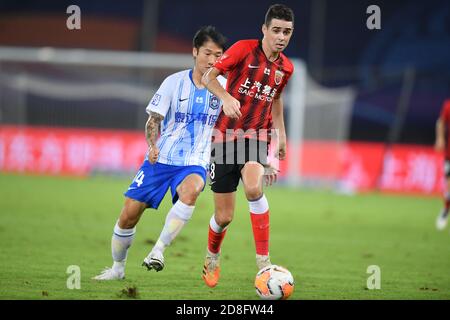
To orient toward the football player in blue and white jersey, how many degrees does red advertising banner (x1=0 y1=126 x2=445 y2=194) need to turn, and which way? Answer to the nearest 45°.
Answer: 0° — it already faces them

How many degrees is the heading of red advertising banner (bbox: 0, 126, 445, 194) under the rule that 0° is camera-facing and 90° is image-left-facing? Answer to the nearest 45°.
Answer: approximately 0°

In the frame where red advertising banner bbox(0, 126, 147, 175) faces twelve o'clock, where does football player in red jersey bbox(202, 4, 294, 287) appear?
The football player in red jersey is roughly at 12 o'clock from the red advertising banner.

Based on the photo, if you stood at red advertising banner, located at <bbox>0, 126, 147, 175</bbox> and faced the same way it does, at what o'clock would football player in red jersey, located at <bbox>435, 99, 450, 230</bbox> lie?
The football player in red jersey is roughly at 11 o'clock from the red advertising banner.

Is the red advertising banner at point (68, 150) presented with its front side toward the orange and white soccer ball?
yes

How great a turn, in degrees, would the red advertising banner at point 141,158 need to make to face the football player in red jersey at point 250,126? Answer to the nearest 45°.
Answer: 0° — it already faces them

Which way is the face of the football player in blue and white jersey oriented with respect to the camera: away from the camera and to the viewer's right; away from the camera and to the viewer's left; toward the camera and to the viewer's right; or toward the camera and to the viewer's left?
toward the camera and to the viewer's right
